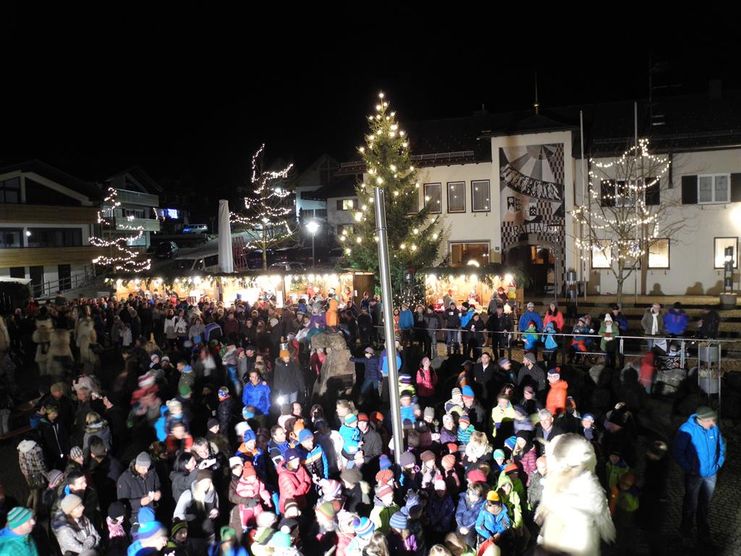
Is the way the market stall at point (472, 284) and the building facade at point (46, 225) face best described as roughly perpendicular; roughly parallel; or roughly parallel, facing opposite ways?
roughly perpendicular

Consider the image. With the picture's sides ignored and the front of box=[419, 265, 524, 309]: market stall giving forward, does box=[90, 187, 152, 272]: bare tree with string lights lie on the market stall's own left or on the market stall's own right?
on the market stall's own right

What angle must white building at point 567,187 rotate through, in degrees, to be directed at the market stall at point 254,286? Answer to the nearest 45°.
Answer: approximately 45° to its right

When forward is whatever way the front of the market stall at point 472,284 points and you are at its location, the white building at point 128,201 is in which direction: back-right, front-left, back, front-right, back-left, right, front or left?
back-right

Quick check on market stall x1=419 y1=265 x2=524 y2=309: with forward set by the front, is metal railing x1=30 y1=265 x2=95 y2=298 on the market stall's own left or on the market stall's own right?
on the market stall's own right

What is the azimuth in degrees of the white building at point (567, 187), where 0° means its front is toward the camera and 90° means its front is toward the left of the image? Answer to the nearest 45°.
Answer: approximately 0°
